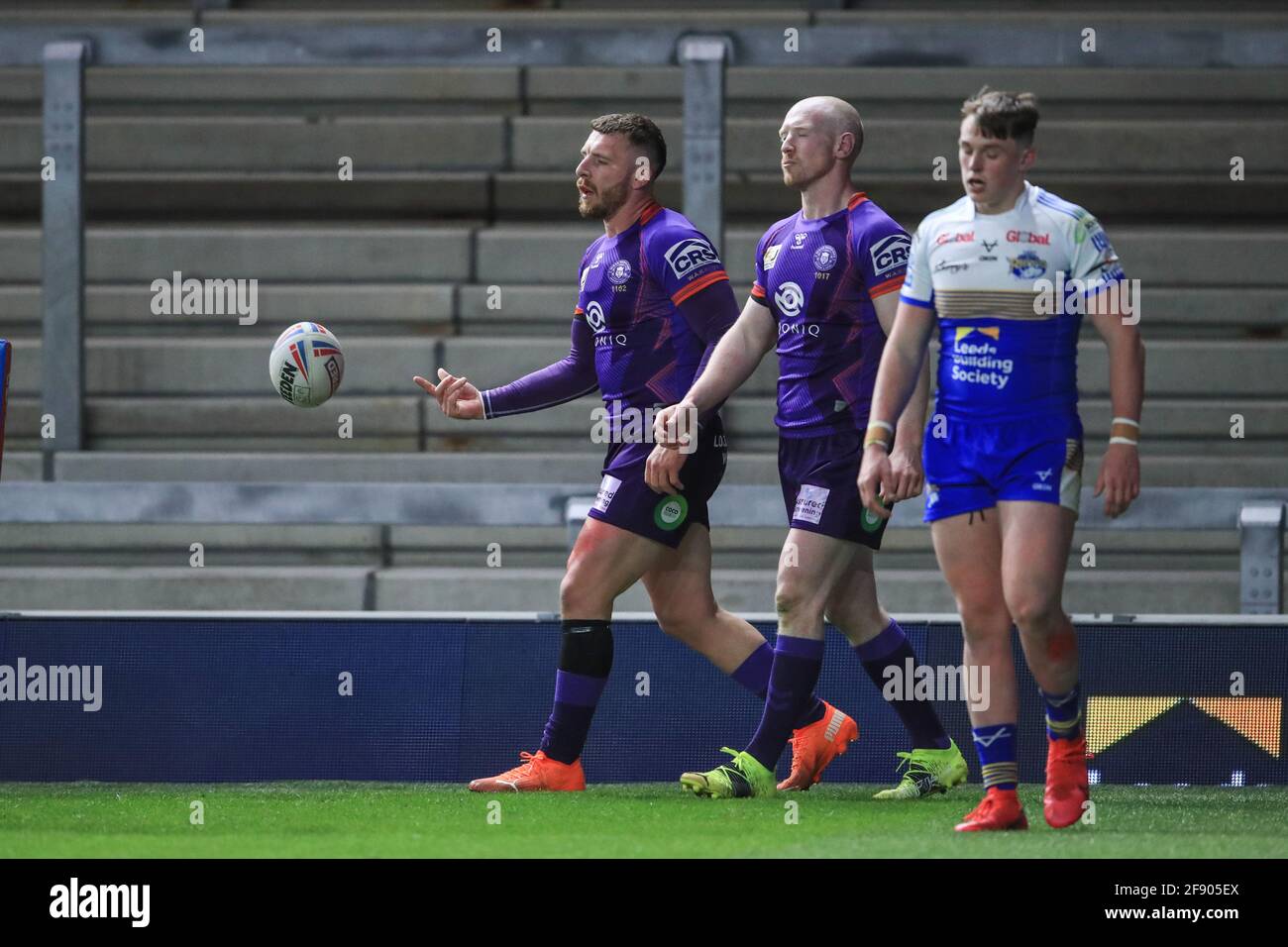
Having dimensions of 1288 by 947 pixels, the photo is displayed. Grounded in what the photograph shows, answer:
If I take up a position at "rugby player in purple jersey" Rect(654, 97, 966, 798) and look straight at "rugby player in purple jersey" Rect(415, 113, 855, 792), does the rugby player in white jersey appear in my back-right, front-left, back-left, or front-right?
back-left

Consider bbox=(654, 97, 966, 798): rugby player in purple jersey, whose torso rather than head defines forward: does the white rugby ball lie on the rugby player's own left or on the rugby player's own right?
on the rugby player's own right

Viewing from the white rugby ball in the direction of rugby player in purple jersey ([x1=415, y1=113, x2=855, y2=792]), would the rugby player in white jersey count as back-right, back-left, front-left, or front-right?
front-right

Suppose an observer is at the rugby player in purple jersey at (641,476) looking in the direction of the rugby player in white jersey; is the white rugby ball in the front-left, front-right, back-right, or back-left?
back-right

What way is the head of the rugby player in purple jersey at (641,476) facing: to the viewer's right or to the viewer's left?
to the viewer's left

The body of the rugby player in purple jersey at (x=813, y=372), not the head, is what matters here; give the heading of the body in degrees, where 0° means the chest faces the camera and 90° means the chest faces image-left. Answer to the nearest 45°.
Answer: approximately 45°

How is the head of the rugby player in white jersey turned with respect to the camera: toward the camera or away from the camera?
toward the camera

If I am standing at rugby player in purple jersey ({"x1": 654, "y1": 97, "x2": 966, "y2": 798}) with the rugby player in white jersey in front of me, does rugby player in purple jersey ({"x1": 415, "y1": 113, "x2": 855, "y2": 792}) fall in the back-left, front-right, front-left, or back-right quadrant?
back-right

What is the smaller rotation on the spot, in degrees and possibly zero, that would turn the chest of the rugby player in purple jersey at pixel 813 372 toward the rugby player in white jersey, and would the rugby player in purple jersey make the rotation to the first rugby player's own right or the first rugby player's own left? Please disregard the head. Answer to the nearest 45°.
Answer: approximately 90° to the first rugby player's own left
